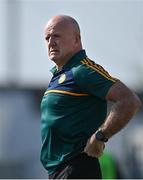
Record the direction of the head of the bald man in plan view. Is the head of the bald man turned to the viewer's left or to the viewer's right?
to the viewer's left

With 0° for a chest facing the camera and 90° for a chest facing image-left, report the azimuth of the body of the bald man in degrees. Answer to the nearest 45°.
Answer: approximately 45°
